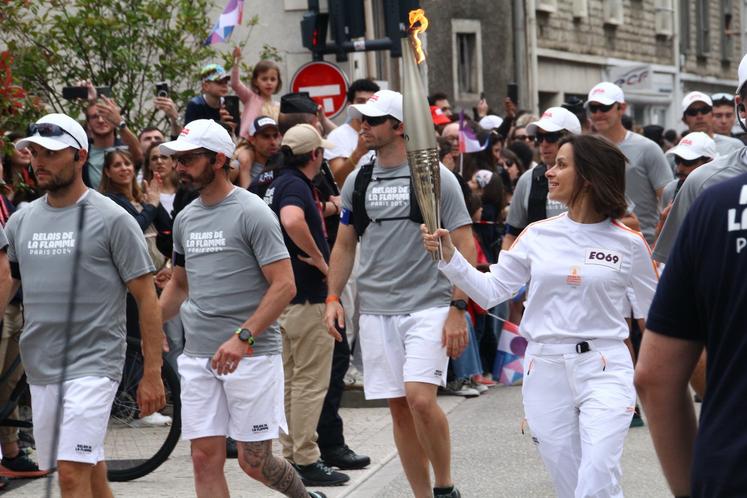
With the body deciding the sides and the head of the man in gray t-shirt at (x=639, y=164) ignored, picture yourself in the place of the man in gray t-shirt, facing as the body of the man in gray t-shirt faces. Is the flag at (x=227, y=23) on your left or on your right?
on your right

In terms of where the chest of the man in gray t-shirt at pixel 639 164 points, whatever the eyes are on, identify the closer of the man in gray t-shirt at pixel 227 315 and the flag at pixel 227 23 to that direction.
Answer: the man in gray t-shirt

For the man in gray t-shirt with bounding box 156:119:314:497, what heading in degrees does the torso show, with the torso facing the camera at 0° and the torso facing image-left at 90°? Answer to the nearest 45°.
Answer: approximately 45°

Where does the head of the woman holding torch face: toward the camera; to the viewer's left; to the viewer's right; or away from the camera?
to the viewer's left

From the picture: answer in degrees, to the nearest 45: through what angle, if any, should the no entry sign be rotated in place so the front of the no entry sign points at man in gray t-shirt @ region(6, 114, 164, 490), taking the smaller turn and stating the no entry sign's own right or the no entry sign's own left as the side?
0° — it already faces them

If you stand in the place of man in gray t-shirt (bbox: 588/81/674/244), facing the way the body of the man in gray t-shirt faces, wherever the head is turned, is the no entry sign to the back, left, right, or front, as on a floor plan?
right

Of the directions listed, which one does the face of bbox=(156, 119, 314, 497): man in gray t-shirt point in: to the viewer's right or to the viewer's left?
to the viewer's left

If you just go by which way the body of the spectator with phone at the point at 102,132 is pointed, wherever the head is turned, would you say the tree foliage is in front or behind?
behind

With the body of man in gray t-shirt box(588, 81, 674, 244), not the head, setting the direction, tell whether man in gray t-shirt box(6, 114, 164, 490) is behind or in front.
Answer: in front

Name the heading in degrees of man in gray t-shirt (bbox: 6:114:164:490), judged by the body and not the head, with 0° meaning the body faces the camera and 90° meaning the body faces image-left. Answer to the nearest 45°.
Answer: approximately 45°

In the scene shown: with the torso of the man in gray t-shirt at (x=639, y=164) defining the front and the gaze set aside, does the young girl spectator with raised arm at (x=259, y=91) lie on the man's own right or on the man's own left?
on the man's own right

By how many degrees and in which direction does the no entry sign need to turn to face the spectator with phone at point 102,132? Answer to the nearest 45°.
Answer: approximately 45° to its right
